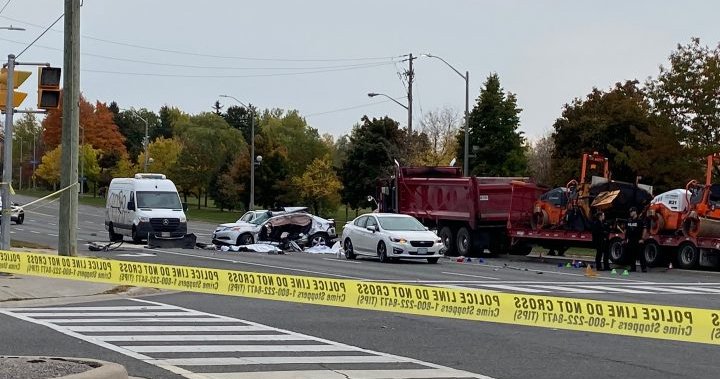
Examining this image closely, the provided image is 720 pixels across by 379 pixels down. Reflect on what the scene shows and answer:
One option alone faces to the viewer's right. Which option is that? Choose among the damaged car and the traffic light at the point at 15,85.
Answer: the traffic light

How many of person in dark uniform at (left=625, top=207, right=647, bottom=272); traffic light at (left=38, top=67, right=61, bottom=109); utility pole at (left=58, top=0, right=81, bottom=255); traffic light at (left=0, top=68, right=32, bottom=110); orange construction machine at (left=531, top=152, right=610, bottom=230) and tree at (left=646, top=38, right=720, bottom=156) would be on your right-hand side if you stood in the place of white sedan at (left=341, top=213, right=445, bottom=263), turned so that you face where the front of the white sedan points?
3

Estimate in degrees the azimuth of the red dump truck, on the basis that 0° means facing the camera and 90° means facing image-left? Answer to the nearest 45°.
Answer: approximately 135°

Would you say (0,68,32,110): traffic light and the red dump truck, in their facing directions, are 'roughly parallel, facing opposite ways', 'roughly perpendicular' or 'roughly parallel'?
roughly perpendicular

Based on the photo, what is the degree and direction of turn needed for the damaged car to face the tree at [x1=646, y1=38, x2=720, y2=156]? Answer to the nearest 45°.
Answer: approximately 180°

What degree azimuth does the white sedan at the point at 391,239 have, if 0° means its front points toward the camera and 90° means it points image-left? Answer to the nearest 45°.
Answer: approximately 315°

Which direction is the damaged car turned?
to the viewer's left

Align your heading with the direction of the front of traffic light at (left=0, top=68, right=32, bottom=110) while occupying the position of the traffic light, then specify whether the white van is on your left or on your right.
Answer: on your left
